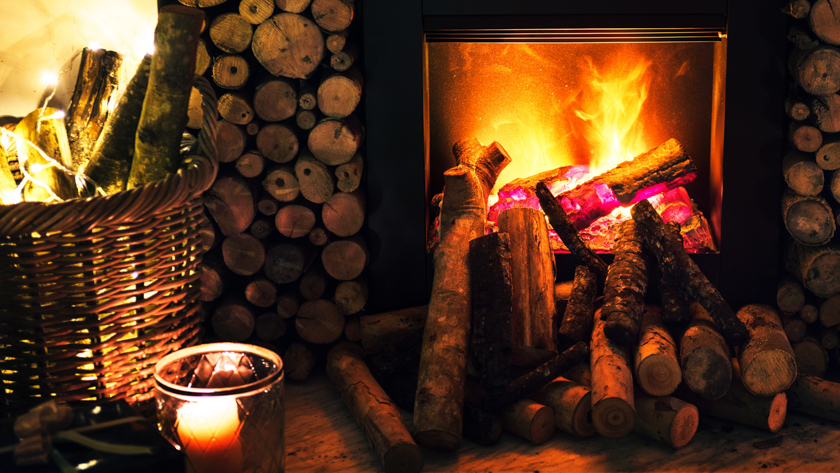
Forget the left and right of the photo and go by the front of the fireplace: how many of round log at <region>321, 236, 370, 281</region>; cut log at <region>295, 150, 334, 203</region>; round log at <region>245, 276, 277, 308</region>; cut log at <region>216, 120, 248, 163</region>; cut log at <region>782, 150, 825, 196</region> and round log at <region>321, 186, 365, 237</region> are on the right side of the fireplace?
5

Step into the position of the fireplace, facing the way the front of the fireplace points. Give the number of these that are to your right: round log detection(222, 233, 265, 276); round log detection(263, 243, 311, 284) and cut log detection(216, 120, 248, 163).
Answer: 3

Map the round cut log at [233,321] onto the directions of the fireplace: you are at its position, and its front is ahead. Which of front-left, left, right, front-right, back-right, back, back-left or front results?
right

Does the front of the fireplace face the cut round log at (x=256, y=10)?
no

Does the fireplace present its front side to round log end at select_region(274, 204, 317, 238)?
no

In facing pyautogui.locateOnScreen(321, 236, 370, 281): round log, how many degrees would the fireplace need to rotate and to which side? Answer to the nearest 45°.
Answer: approximately 90° to its right

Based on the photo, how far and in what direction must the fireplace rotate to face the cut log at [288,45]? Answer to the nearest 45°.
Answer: approximately 90° to its right

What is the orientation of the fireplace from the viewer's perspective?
toward the camera

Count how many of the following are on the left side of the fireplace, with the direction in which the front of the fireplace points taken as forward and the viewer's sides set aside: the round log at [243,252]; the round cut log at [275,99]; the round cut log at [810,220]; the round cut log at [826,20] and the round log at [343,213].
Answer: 2

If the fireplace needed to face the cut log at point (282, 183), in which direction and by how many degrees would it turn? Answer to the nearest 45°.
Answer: approximately 90° to its right

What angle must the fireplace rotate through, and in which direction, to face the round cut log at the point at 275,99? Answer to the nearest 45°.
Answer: approximately 90° to its right

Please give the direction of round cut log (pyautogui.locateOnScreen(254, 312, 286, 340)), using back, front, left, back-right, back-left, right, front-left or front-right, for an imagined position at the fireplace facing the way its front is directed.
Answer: right

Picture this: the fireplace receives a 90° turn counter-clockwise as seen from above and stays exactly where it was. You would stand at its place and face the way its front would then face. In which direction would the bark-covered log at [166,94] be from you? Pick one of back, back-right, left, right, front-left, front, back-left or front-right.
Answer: back-right

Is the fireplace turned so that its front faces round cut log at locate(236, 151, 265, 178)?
no

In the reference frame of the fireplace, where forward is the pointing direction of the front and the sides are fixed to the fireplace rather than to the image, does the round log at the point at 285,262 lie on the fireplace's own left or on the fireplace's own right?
on the fireplace's own right
